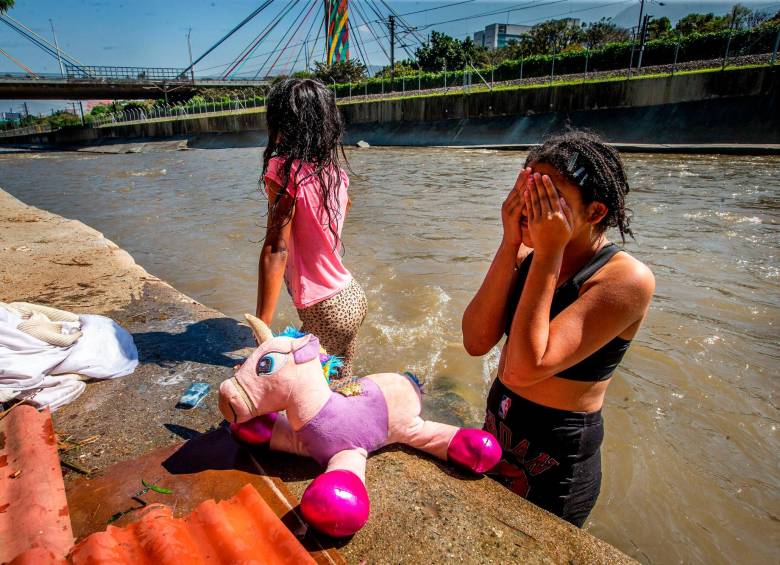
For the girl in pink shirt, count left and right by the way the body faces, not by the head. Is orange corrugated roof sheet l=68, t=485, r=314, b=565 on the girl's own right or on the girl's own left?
on the girl's own left

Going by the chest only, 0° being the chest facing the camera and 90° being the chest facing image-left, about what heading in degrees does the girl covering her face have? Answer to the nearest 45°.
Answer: approximately 45°

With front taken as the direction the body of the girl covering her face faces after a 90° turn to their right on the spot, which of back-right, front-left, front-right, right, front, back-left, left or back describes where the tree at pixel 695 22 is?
front-right

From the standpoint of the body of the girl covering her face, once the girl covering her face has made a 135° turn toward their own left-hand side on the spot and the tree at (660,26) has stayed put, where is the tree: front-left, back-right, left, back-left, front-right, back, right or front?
left

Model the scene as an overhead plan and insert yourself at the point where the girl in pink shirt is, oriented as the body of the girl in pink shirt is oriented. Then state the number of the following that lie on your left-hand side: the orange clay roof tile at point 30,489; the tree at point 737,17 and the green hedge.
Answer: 1

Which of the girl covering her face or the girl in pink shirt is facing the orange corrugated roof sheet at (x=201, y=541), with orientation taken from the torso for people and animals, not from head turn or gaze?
the girl covering her face

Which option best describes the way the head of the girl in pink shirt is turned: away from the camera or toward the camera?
away from the camera

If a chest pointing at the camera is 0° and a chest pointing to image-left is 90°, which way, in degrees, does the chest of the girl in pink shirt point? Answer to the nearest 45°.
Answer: approximately 135°

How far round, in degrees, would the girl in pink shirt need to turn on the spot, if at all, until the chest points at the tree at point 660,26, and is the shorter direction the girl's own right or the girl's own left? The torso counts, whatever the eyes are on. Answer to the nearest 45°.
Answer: approximately 90° to the girl's own right

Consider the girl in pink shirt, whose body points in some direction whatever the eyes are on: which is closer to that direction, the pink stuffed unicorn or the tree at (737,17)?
the tree

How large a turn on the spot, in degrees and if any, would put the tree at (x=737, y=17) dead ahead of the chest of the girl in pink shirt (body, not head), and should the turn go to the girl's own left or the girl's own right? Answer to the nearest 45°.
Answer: approximately 90° to the girl's own right
